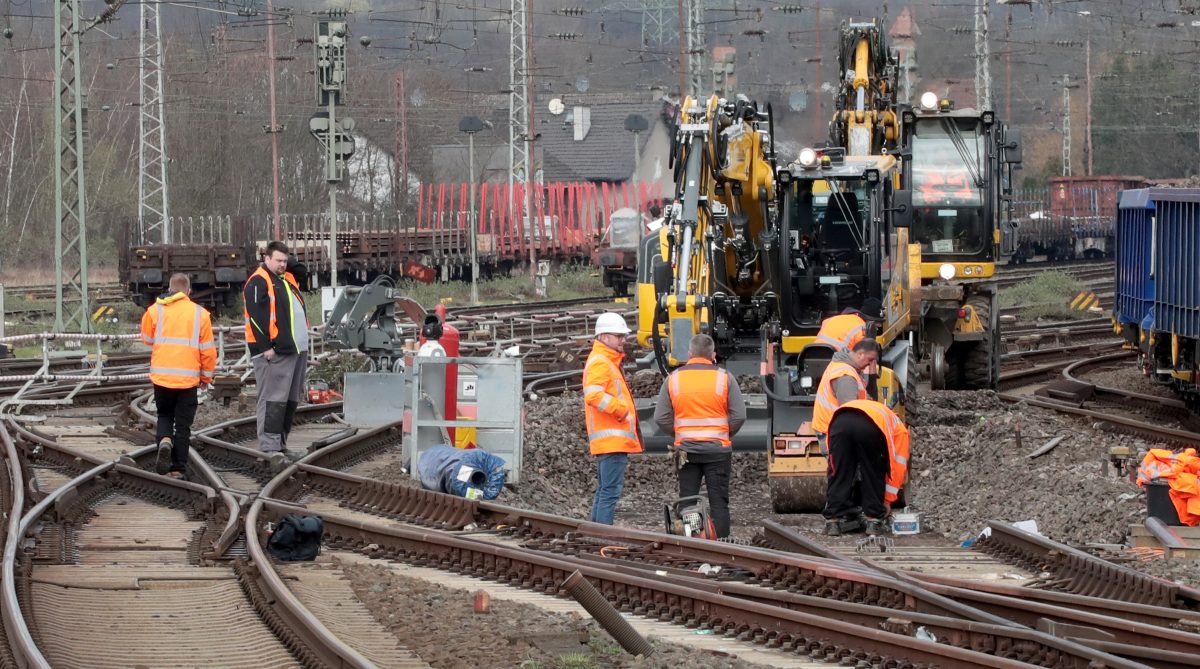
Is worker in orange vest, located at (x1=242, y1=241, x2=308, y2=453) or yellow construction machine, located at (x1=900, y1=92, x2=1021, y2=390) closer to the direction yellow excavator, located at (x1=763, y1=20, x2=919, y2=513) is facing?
the worker in orange vest

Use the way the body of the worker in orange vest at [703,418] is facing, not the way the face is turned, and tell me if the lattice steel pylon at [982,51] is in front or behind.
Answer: in front

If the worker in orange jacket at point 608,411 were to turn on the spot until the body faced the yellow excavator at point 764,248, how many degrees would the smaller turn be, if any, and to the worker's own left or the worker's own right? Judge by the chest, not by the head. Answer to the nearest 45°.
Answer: approximately 90° to the worker's own left

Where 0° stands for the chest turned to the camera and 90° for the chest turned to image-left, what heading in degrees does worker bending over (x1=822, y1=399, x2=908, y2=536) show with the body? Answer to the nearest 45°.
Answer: approximately 225°

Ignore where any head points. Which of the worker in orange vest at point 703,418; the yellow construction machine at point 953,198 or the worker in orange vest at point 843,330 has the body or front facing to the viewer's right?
the worker in orange vest at point 843,330

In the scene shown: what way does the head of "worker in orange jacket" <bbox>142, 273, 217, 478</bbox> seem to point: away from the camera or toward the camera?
away from the camera

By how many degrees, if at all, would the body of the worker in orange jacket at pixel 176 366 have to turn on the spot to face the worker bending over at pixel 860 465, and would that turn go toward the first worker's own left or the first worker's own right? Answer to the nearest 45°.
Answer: approximately 135° to the first worker's own right

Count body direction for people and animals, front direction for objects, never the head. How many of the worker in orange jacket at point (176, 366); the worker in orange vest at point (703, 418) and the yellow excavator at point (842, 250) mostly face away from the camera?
2

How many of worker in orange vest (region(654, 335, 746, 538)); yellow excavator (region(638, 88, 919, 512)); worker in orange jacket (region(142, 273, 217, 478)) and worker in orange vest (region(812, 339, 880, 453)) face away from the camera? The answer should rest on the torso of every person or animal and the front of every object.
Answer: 2

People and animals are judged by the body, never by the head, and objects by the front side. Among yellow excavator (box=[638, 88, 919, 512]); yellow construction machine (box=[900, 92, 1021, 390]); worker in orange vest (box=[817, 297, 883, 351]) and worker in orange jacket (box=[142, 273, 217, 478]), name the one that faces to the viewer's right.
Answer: worker in orange vest (box=[817, 297, 883, 351])

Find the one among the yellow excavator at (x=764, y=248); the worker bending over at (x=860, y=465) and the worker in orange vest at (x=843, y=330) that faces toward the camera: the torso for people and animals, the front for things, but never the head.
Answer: the yellow excavator

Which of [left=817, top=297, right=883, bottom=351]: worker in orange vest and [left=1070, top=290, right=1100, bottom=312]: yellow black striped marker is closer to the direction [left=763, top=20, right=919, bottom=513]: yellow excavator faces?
the worker in orange vest

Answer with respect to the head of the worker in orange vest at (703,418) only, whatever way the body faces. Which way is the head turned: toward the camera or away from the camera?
away from the camera

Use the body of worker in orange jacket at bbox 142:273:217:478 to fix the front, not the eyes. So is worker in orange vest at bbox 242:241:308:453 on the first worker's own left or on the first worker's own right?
on the first worker's own right

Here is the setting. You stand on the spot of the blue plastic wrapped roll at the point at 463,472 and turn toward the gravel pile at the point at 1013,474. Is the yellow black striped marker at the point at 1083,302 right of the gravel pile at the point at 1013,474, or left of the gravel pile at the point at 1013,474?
left

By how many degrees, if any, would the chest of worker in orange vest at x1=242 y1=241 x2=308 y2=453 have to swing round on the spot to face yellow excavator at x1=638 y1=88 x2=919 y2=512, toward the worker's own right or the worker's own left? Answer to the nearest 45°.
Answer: approximately 45° to the worker's own left
